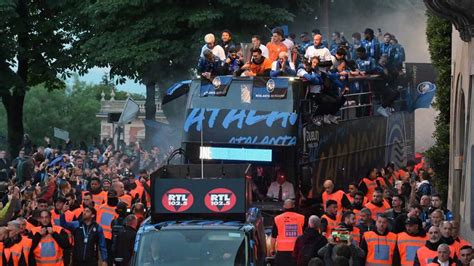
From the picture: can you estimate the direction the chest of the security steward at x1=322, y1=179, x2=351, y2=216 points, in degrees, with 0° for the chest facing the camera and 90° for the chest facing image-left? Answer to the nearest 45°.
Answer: approximately 45°

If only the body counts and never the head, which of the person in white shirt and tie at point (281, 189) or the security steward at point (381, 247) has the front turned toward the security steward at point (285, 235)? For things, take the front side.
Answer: the person in white shirt and tie

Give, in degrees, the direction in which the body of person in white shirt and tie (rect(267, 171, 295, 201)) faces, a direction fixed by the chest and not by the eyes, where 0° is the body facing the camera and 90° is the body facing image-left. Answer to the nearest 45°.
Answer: approximately 0°

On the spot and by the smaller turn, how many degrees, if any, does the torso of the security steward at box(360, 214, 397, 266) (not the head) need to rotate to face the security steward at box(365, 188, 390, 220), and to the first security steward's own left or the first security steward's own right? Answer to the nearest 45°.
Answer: approximately 180°
